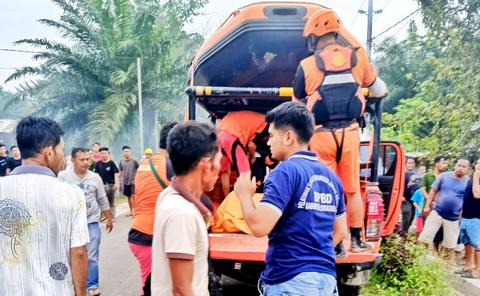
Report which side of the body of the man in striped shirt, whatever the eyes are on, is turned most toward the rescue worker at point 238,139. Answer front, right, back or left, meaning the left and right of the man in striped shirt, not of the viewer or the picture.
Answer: front

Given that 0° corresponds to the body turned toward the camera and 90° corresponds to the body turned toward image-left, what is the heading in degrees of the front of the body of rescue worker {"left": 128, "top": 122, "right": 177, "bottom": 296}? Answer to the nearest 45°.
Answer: approximately 225°

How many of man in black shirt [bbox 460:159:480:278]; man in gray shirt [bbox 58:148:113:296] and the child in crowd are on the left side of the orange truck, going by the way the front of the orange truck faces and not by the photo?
1

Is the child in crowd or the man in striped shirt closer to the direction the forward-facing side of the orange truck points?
the child in crowd

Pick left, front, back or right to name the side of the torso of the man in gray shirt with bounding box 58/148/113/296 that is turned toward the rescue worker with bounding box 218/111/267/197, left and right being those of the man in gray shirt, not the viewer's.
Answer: left

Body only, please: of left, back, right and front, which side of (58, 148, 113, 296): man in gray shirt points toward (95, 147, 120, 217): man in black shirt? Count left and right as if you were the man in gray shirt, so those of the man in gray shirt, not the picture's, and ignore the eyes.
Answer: back

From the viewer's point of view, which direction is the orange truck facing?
away from the camera

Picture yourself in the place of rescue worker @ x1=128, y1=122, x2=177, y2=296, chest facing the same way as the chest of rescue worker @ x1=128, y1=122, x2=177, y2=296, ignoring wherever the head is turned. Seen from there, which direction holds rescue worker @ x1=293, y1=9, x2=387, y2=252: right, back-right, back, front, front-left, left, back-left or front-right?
front-right

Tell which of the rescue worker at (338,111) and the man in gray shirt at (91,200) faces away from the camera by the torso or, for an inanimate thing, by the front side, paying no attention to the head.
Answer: the rescue worker

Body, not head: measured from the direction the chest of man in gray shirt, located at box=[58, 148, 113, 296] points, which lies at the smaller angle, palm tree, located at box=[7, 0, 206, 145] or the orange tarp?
the orange tarp

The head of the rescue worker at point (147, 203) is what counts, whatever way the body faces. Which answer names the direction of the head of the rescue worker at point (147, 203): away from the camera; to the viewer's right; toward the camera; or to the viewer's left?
away from the camera

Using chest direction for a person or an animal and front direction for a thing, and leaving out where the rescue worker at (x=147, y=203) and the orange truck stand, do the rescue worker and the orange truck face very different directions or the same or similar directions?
same or similar directions

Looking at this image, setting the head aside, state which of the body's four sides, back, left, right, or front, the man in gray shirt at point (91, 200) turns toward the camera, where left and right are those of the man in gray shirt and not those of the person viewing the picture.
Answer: front

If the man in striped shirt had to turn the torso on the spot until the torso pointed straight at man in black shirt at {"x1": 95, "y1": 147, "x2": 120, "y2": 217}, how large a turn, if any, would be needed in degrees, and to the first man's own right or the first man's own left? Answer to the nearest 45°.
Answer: approximately 45° to the first man's own left

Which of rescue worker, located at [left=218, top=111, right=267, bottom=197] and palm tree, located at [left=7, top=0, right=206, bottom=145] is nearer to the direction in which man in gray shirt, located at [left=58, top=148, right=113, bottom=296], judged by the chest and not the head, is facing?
the rescue worker

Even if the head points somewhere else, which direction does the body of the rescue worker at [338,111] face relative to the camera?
away from the camera

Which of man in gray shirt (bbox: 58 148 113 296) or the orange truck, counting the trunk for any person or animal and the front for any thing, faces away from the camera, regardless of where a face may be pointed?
the orange truck

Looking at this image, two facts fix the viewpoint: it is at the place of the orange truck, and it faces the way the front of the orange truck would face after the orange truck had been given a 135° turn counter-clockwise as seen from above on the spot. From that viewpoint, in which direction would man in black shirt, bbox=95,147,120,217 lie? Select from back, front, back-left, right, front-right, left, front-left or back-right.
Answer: right

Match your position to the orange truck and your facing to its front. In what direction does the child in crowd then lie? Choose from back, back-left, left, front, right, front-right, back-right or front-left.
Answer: front-right
